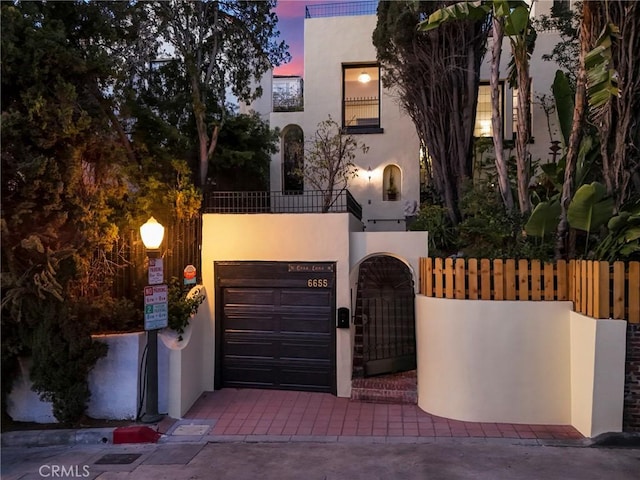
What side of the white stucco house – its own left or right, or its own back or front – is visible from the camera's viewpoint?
front

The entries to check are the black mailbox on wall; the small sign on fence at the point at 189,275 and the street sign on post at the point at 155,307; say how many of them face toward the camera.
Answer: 3

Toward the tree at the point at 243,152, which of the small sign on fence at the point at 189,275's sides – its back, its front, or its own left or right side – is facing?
back

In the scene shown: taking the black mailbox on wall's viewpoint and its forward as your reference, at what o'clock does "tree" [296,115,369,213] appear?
The tree is roughly at 6 o'clock from the black mailbox on wall.

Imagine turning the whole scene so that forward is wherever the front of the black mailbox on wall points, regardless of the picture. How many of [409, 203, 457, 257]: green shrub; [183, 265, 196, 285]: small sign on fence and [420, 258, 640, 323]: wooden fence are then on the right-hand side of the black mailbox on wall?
1

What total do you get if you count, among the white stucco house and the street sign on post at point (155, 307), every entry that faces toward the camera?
2

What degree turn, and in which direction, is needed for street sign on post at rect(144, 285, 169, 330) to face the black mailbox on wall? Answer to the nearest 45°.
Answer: approximately 90° to its left

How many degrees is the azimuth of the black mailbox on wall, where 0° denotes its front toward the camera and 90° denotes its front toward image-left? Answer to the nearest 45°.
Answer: approximately 0°

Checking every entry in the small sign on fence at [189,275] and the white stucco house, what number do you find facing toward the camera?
2

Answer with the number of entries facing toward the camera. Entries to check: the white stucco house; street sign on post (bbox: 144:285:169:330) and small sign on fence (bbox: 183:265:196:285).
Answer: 3
